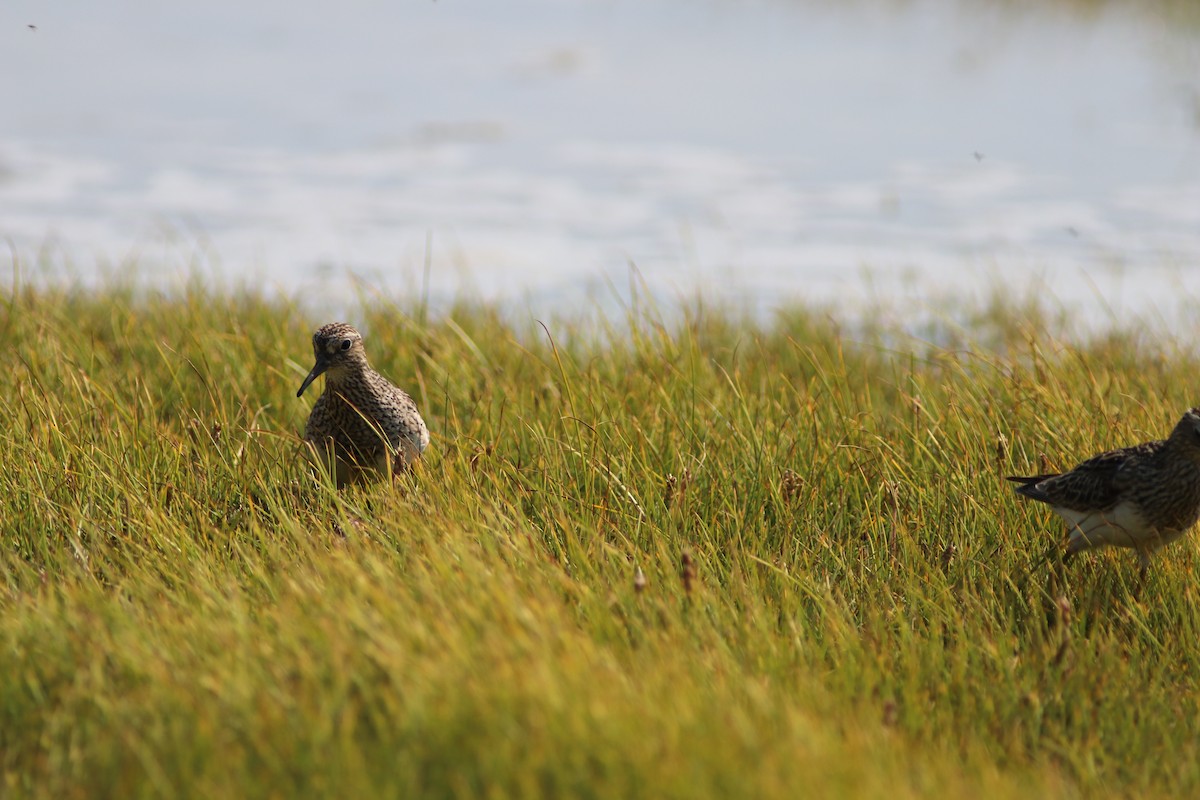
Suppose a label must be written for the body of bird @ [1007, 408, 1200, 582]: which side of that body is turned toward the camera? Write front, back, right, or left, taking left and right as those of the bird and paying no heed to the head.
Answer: right

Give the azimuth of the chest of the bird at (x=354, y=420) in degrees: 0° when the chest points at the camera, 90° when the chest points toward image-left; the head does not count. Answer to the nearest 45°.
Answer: approximately 45°

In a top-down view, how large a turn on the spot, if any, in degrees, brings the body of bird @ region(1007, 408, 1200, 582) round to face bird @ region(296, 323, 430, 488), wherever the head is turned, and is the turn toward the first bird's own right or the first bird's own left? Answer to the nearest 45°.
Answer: approximately 180°

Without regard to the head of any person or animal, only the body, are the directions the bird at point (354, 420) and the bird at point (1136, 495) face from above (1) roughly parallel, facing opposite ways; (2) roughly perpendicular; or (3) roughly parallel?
roughly perpendicular

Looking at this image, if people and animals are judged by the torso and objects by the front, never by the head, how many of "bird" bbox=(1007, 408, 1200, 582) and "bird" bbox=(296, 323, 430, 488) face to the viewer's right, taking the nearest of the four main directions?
1

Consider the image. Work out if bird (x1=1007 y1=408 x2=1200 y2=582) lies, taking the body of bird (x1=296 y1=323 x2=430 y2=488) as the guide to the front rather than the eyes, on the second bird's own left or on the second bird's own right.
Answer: on the second bird's own left

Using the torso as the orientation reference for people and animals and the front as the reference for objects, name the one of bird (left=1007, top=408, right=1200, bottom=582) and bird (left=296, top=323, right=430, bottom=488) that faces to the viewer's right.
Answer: bird (left=1007, top=408, right=1200, bottom=582)
